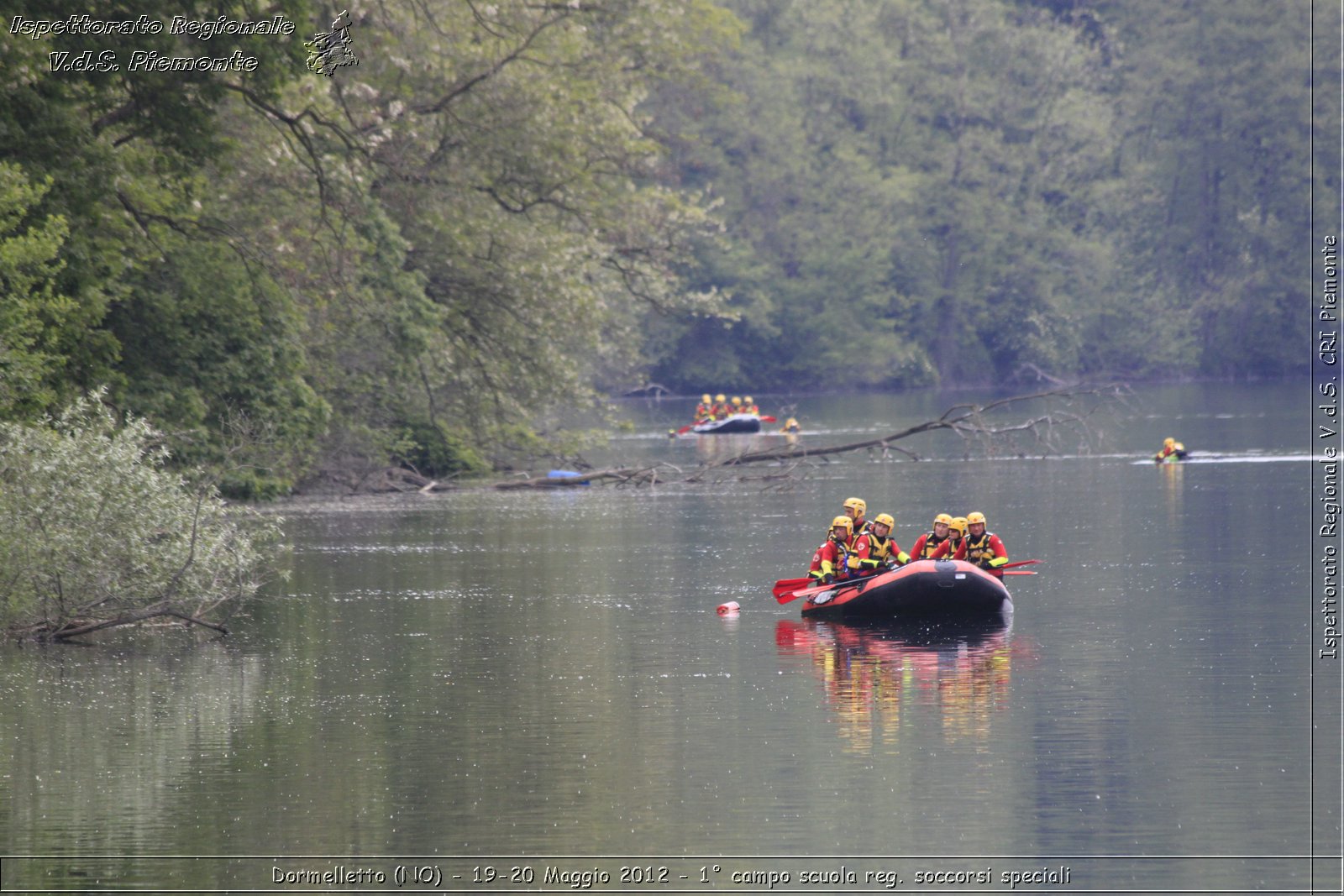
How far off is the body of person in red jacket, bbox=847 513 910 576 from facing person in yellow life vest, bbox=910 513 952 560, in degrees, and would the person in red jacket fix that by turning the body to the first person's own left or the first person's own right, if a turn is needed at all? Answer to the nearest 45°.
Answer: approximately 45° to the first person's own left

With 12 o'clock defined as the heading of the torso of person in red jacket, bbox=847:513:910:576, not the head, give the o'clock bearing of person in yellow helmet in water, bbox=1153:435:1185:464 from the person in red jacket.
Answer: The person in yellow helmet in water is roughly at 8 o'clock from the person in red jacket.

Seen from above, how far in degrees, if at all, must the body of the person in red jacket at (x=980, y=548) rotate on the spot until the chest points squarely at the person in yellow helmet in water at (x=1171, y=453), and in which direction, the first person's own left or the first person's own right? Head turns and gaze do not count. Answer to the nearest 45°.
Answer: approximately 180°

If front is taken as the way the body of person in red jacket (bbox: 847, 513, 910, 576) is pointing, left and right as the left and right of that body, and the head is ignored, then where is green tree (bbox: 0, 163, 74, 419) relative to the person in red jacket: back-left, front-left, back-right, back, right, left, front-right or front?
back-right

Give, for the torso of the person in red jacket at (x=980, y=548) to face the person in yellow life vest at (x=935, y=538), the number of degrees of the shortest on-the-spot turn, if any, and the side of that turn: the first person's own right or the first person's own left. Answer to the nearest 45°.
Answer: approximately 90° to the first person's own right

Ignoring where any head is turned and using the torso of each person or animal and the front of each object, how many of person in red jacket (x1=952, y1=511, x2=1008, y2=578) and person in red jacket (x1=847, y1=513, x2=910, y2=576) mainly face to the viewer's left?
0

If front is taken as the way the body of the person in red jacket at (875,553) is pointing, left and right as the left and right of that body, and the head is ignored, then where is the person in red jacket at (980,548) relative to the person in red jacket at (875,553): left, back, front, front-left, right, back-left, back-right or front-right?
front-left

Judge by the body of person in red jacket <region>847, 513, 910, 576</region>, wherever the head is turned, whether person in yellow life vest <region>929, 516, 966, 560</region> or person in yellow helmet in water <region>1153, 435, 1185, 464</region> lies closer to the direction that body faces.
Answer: the person in yellow life vest

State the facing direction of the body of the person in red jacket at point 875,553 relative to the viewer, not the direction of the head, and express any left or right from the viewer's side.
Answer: facing the viewer and to the right of the viewer

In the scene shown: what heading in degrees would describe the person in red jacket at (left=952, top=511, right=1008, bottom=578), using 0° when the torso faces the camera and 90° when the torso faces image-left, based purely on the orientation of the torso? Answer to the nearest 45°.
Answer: approximately 0°
